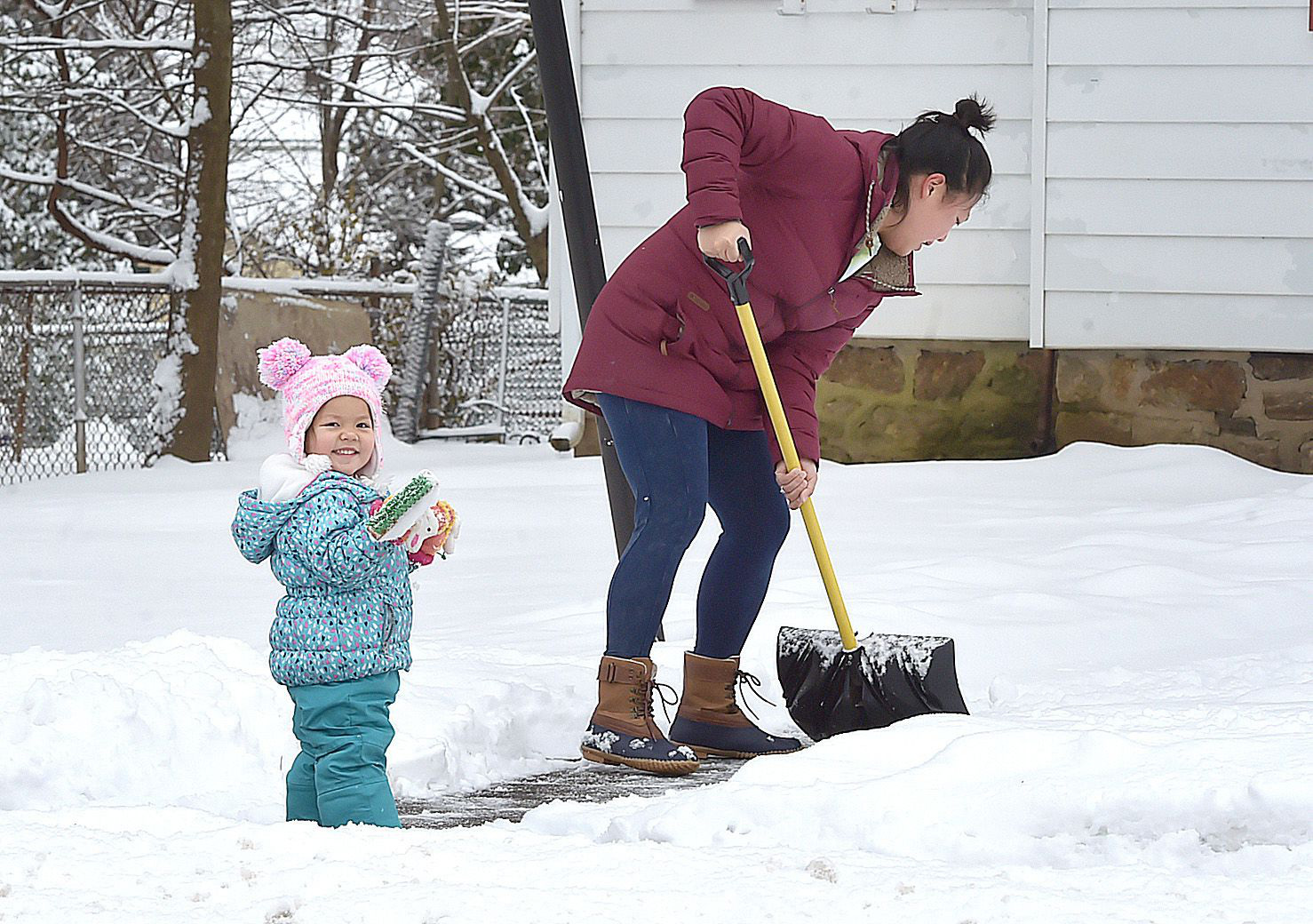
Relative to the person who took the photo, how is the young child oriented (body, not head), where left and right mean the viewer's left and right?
facing to the right of the viewer

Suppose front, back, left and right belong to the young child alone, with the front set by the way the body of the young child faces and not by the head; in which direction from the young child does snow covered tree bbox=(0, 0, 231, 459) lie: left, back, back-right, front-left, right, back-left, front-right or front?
left

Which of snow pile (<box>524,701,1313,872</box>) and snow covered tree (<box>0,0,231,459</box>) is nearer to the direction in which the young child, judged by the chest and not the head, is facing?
the snow pile

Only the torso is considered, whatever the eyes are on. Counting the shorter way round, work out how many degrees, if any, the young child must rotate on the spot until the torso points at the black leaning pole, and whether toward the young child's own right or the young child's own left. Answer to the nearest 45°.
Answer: approximately 90° to the young child's own left

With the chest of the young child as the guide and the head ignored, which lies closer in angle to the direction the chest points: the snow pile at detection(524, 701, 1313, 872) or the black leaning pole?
the snow pile

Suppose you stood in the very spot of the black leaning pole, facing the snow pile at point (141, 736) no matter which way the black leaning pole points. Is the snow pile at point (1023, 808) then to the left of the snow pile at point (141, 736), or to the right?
left

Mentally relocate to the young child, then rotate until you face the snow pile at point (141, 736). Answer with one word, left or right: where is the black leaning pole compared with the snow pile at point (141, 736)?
right

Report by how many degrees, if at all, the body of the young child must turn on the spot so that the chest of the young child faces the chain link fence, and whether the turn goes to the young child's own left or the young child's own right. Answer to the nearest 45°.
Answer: approximately 90° to the young child's own left

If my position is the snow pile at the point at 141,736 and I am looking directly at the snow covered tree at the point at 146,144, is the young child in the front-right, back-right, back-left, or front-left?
back-right
